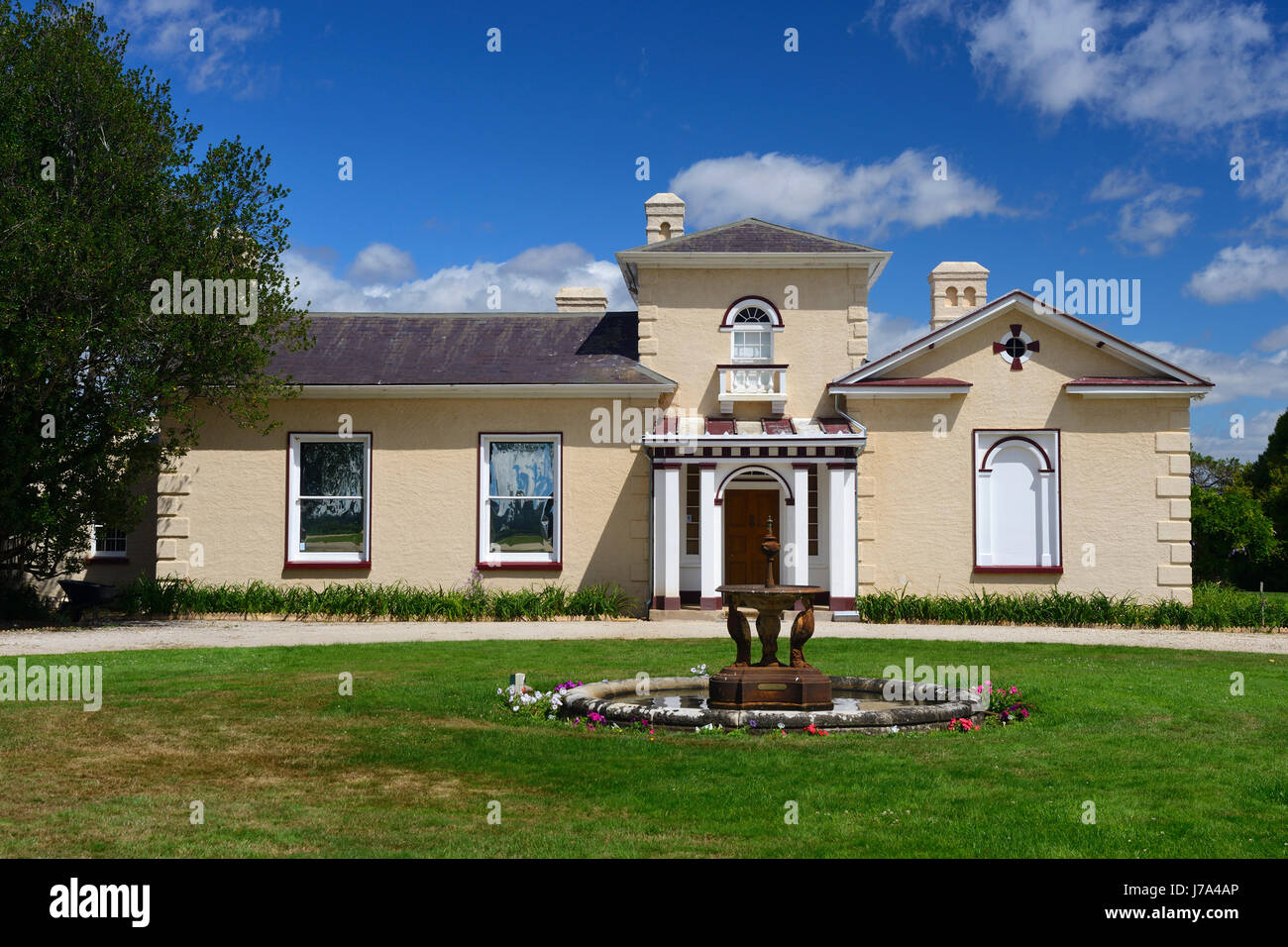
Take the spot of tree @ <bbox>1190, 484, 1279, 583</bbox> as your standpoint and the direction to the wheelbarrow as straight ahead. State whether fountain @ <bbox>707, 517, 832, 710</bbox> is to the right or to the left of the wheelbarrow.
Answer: left

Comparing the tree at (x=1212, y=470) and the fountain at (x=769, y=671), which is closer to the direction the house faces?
the fountain

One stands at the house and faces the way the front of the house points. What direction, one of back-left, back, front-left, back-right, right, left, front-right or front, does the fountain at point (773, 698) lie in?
front

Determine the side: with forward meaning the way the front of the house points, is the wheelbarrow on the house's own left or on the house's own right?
on the house's own right

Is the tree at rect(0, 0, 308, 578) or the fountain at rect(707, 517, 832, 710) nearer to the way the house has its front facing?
the fountain

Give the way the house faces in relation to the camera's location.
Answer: facing the viewer

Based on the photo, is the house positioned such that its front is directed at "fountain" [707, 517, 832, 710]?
yes
